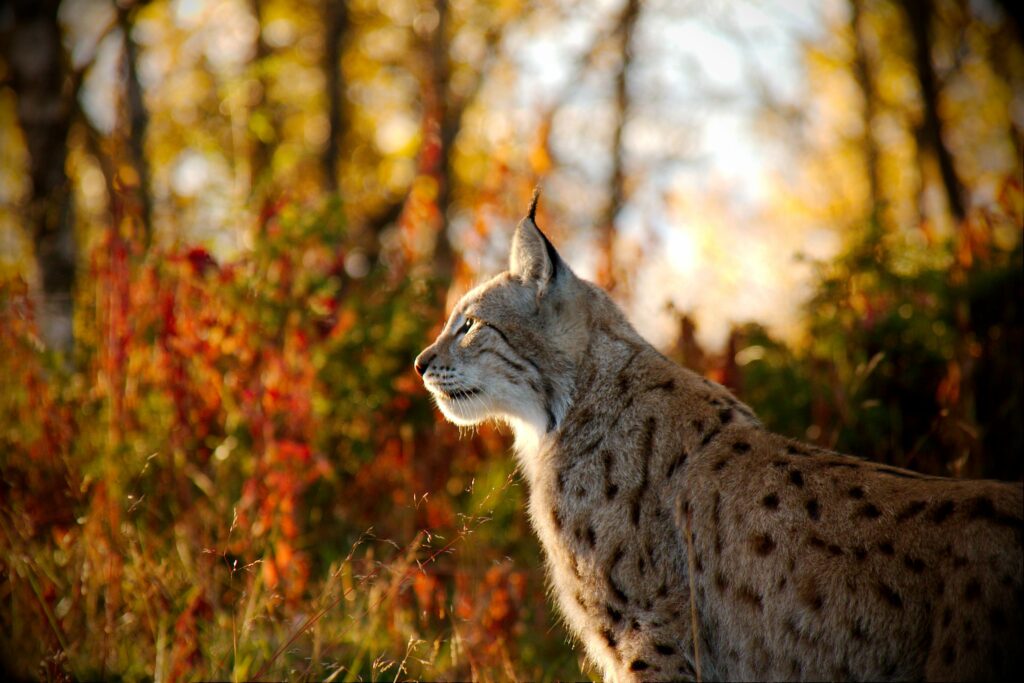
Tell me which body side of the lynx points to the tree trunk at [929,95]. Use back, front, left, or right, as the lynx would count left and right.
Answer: right

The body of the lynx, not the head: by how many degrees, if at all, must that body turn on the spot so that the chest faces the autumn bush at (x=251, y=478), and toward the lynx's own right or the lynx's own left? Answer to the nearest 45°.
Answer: approximately 45° to the lynx's own right

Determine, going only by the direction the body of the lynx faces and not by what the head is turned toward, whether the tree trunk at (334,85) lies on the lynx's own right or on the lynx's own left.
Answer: on the lynx's own right

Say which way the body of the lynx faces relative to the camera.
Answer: to the viewer's left

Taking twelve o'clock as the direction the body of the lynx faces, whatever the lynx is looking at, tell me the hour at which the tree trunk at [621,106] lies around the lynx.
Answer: The tree trunk is roughly at 3 o'clock from the lynx.
